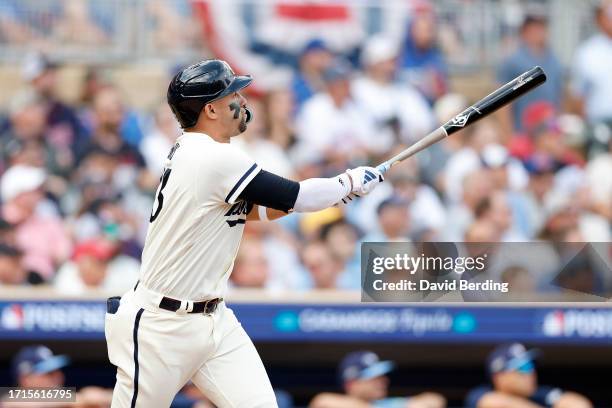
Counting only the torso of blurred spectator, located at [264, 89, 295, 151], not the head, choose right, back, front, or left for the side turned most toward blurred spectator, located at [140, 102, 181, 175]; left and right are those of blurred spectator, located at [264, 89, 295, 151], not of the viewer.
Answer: right

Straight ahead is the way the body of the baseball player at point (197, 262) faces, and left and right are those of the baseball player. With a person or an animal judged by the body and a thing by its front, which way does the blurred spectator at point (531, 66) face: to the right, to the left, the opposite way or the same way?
to the right

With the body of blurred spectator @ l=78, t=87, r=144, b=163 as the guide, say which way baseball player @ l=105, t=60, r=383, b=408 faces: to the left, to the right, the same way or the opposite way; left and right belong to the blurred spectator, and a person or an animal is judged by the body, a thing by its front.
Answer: to the left

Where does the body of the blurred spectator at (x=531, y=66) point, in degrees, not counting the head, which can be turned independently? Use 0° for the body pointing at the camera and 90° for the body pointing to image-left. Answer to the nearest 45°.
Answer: approximately 0°

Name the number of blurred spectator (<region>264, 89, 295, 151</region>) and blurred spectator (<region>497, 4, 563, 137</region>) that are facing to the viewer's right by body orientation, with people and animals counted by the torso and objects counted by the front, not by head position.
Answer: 0

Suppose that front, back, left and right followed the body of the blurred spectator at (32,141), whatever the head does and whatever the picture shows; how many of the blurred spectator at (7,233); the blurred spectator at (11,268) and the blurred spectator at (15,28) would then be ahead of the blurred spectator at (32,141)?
2

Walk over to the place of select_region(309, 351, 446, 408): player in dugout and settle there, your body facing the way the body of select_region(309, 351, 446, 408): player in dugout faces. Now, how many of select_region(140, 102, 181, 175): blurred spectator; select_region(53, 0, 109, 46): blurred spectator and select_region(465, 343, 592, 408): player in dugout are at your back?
2

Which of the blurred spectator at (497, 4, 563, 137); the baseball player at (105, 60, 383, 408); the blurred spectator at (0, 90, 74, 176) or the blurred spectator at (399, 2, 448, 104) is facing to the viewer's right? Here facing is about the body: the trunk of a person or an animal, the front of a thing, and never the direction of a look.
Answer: the baseball player

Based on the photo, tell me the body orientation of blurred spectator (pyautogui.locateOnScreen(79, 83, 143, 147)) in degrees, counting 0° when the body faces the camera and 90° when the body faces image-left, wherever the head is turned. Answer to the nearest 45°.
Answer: approximately 0°
